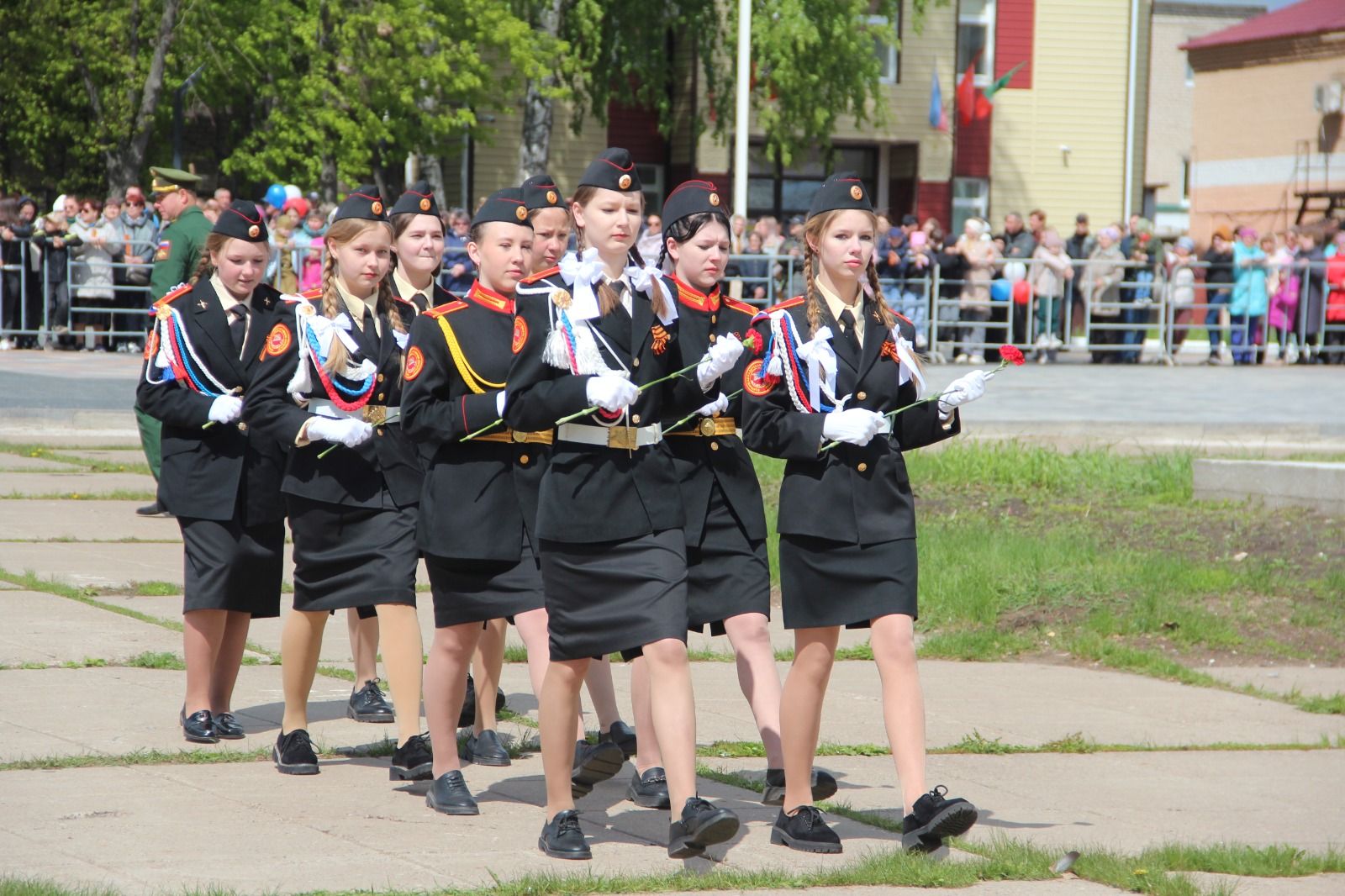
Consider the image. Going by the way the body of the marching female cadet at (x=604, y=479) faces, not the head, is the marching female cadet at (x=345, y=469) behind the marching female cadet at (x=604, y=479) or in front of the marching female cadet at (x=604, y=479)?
behind

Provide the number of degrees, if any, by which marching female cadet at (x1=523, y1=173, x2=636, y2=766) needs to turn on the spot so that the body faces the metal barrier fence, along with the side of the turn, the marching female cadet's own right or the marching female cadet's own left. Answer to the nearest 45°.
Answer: approximately 135° to the marching female cadet's own left

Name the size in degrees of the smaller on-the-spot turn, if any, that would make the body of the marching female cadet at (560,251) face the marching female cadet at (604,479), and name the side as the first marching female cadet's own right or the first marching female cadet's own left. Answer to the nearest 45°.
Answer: approximately 45° to the first marching female cadet's own right

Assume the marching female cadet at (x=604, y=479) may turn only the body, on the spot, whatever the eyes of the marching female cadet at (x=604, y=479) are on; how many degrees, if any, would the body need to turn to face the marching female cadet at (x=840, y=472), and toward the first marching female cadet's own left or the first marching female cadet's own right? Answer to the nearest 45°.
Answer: approximately 45° to the first marching female cadet's own left

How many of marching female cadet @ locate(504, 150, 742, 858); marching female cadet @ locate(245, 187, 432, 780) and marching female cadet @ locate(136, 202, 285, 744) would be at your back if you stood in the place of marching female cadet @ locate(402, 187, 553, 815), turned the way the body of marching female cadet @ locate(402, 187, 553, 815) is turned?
2

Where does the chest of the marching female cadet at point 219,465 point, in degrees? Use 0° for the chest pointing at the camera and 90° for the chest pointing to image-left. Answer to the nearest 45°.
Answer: approximately 315°

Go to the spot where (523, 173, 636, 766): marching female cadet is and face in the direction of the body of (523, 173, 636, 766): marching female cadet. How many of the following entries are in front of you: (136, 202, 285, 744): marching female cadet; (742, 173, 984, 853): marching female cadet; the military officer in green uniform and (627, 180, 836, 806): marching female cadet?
2

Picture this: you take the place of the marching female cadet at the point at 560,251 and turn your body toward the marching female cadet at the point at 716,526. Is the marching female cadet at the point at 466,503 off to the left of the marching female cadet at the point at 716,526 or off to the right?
right

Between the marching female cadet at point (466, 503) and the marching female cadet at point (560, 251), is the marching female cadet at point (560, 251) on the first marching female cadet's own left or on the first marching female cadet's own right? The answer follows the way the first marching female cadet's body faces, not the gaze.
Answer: on the first marching female cadet's own left
